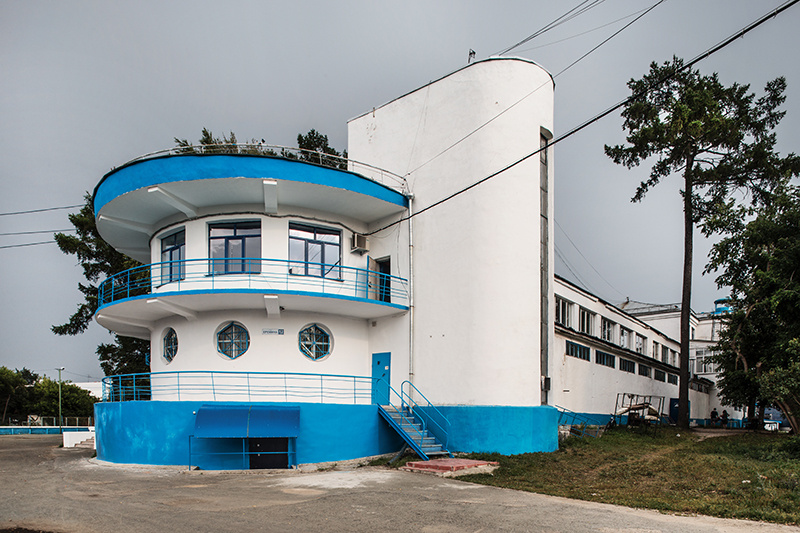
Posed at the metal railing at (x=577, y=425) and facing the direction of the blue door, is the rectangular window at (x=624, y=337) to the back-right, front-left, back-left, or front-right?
back-right

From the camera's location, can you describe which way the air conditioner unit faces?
facing the viewer and to the right of the viewer

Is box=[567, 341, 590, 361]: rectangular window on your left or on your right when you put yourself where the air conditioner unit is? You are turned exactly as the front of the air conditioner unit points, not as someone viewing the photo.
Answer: on your left

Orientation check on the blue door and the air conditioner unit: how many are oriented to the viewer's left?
0

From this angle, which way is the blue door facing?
toward the camera
